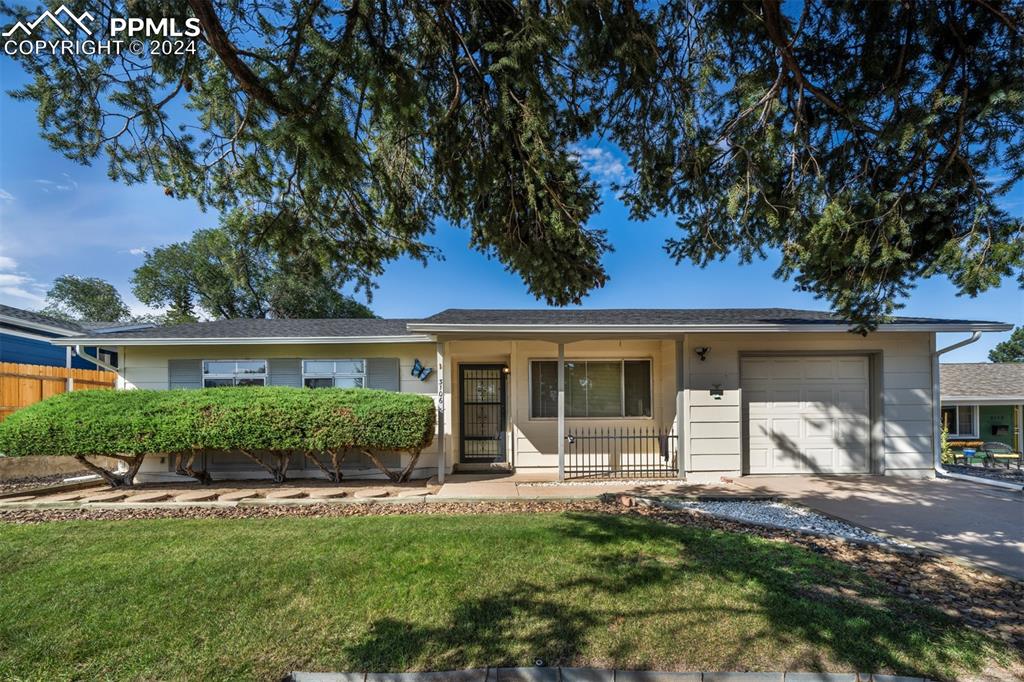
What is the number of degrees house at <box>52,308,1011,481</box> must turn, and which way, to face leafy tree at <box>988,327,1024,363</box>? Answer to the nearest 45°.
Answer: approximately 135° to its left

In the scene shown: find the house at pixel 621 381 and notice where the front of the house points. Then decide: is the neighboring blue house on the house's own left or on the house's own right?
on the house's own right

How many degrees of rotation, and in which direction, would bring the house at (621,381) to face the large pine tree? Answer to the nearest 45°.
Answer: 0° — it already faces it

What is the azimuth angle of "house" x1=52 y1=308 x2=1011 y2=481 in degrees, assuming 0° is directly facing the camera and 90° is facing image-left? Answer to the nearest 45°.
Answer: approximately 0°

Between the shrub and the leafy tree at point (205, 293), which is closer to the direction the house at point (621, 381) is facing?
the shrub

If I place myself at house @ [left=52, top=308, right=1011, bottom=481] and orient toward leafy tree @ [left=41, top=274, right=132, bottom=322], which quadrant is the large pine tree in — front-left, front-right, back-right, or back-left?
back-left
